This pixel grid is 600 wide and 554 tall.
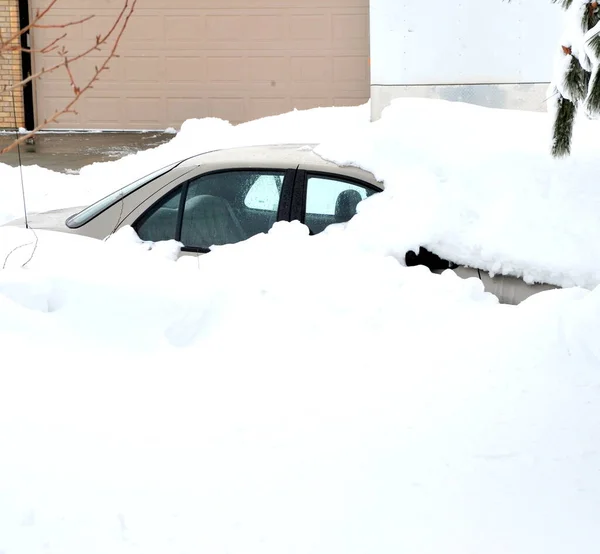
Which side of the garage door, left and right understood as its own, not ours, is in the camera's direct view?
front

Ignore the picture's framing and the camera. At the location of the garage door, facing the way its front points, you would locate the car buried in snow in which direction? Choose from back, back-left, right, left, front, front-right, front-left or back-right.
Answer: front
